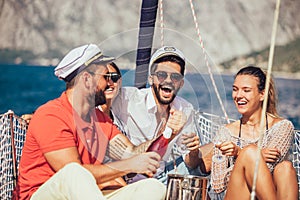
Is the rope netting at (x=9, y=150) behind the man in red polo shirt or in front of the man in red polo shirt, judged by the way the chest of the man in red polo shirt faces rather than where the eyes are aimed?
behind

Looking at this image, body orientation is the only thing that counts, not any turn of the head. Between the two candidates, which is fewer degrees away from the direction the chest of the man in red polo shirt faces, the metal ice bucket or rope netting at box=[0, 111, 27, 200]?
the metal ice bucket

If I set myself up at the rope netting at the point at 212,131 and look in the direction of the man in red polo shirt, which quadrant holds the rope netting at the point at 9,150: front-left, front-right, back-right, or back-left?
front-right

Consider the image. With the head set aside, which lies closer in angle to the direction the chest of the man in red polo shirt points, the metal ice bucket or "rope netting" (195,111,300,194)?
the metal ice bucket

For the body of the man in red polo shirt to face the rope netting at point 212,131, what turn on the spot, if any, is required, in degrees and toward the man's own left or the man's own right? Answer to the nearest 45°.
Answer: approximately 90° to the man's own left

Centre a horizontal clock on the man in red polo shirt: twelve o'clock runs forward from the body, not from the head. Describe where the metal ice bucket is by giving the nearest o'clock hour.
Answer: The metal ice bucket is roughly at 11 o'clock from the man in red polo shirt.

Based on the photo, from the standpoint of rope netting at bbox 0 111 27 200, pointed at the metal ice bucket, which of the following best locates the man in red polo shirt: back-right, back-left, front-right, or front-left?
front-right

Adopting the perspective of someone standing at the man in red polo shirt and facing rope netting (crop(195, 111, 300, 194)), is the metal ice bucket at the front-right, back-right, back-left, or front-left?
front-right
